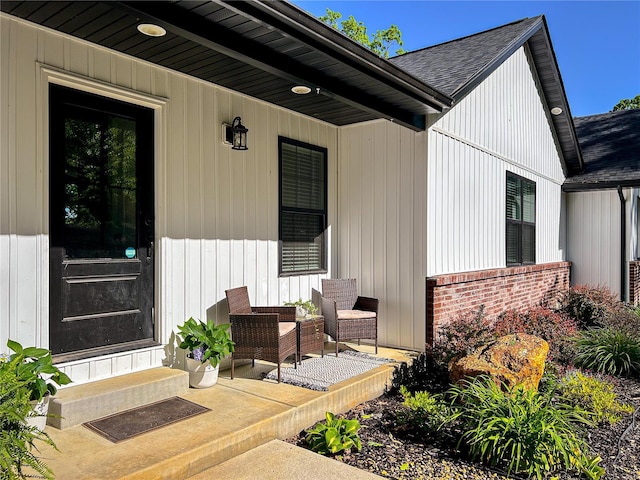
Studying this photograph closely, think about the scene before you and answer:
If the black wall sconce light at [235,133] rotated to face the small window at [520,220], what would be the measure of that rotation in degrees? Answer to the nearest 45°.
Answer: approximately 90° to its left

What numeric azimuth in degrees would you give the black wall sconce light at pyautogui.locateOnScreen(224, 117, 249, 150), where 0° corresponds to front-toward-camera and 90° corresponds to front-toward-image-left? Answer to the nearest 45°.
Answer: approximately 315°

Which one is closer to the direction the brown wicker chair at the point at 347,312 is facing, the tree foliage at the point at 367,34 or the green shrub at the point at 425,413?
the green shrub

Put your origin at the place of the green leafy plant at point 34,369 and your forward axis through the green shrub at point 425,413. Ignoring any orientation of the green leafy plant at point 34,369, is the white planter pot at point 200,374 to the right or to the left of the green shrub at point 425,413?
left

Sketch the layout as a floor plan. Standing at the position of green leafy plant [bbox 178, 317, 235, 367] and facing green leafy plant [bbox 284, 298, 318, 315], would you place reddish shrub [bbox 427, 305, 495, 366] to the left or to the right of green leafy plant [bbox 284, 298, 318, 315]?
right

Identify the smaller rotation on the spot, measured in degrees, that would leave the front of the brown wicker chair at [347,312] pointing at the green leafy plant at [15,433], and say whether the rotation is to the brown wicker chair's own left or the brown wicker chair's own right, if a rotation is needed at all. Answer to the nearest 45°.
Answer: approximately 90° to the brown wicker chair's own right

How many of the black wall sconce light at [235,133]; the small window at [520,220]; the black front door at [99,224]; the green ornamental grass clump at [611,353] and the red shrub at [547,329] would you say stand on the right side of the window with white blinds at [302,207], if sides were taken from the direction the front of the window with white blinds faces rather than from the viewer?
2
